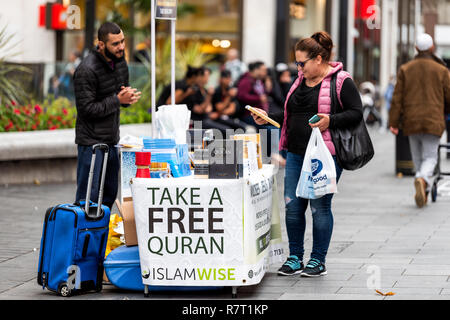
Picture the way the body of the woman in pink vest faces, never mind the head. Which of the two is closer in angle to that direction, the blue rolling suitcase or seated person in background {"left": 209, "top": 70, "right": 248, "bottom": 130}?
the blue rolling suitcase

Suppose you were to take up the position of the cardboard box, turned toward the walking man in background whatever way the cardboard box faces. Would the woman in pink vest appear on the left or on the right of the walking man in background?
right

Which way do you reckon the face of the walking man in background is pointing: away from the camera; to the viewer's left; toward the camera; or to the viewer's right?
away from the camera

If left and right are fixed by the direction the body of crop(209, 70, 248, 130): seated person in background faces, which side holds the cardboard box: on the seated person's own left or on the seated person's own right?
on the seated person's own right

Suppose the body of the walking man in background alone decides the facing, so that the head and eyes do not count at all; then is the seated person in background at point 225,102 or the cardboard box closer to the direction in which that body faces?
the seated person in background

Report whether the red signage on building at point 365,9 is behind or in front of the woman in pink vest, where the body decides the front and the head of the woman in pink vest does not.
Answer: behind

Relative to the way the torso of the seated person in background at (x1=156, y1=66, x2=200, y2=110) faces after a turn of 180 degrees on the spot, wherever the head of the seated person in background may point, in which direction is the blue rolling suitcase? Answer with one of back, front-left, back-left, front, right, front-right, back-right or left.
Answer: left

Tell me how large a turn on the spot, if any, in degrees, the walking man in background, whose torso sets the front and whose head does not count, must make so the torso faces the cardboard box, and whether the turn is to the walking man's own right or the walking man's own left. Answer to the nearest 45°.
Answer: approximately 180°

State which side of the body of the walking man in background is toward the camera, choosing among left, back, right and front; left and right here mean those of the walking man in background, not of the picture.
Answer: back

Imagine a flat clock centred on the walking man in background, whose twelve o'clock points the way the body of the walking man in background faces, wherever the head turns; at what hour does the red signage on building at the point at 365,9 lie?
The red signage on building is roughly at 12 o'clock from the walking man in background.
